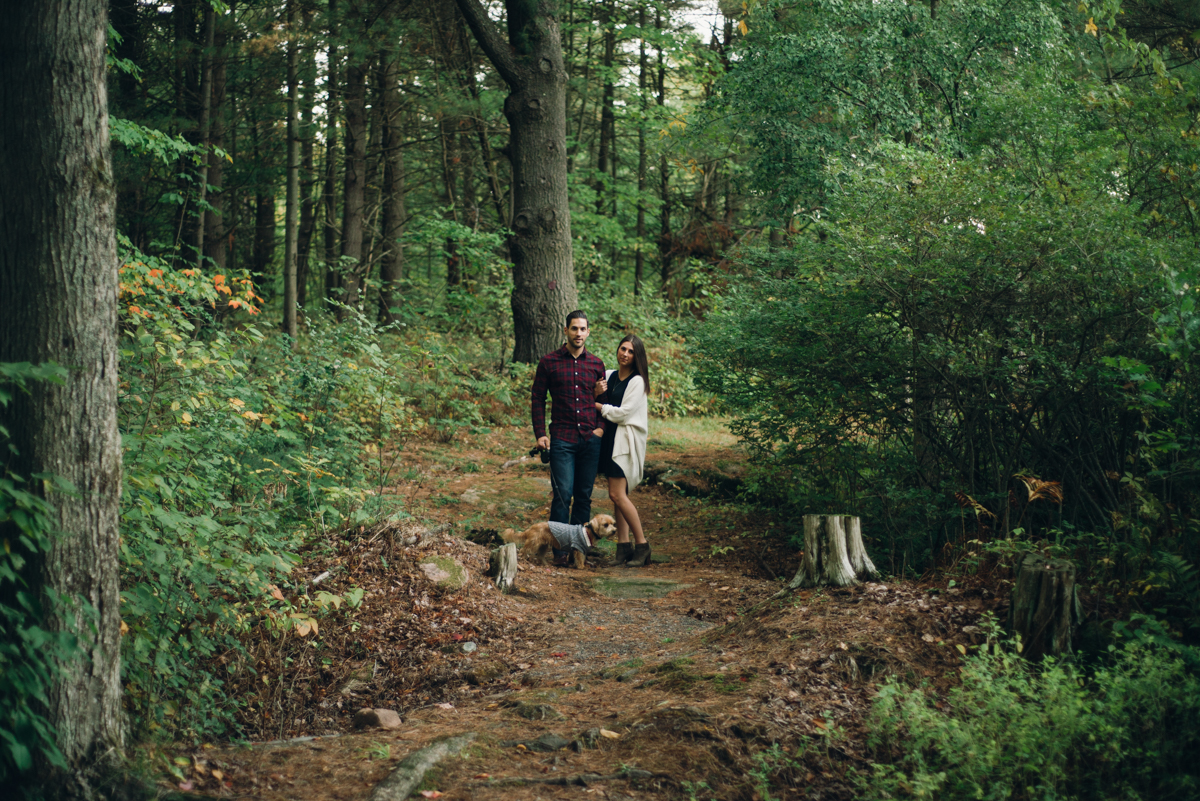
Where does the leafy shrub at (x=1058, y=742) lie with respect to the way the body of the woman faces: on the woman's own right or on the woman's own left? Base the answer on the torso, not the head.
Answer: on the woman's own left

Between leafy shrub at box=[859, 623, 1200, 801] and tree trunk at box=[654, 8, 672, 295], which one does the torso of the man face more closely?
the leafy shrub

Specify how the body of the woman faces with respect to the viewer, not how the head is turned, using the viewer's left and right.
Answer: facing the viewer and to the left of the viewer

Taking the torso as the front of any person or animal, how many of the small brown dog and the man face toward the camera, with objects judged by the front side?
1

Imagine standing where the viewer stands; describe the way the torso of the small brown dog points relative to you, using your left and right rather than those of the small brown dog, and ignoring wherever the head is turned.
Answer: facing to the right of the viewer

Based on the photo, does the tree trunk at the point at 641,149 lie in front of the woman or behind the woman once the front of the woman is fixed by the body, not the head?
behind

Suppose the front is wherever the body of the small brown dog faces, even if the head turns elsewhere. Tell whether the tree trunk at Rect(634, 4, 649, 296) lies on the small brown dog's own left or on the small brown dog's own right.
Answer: on the small brown dog's own left

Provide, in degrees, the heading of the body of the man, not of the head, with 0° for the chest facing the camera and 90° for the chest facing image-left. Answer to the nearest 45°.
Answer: approximately 0°

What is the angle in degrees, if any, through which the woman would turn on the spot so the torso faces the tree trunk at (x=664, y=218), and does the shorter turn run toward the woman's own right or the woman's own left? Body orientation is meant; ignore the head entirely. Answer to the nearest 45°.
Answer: approximately 135° to the woman's own right
